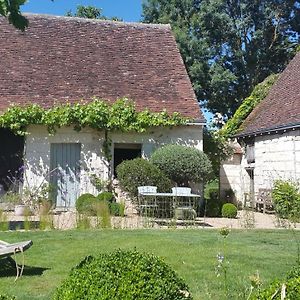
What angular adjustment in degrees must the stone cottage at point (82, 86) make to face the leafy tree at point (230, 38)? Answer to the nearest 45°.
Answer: approximately 135° to its left

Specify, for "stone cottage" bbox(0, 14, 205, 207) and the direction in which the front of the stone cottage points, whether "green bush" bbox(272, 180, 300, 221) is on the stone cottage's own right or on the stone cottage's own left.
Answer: on the stone cottage's own left

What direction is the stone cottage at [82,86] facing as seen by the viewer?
toward the camera

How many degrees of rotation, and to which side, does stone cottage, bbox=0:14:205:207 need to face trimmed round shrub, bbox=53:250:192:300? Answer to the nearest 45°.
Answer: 0° — it already faces it

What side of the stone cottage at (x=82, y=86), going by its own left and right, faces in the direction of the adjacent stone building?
left

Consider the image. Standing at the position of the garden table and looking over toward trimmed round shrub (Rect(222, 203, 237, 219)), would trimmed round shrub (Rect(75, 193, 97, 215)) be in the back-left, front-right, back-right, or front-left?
back-left

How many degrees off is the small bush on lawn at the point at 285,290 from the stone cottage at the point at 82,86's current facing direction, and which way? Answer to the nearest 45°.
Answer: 0° — it already faces it

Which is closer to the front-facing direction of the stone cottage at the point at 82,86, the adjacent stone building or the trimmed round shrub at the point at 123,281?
the trimmed round shrub
